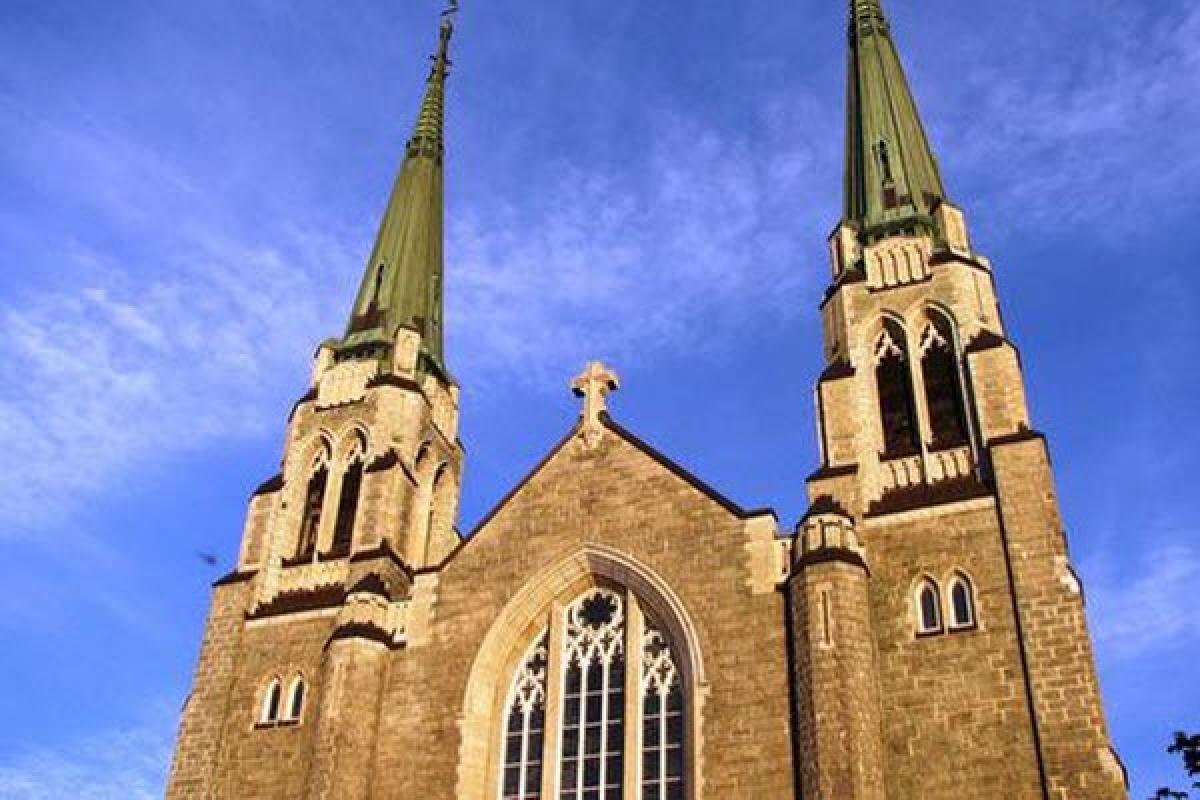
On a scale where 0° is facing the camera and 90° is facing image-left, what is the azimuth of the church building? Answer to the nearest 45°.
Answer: approximately 0°
